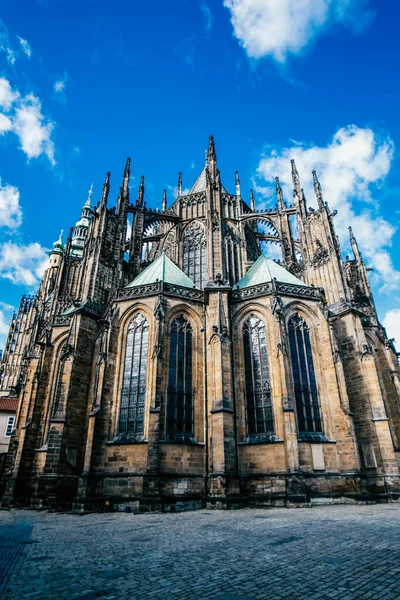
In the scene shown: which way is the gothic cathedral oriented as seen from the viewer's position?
away from the camera
